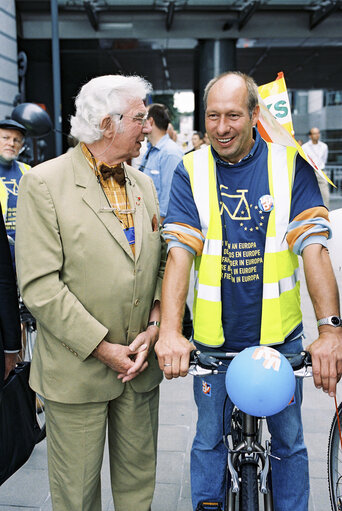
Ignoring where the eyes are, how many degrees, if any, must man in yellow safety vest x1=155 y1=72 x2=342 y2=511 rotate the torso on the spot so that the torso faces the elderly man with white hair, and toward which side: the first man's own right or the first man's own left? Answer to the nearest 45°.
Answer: approximately 90° to the first man's own right

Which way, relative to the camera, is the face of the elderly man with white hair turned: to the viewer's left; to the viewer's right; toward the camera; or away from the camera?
to the viewer's right

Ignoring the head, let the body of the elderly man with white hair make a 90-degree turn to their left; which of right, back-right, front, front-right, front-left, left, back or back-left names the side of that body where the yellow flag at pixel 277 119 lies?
front-right

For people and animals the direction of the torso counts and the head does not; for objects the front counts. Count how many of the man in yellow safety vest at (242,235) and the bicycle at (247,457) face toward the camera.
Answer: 2

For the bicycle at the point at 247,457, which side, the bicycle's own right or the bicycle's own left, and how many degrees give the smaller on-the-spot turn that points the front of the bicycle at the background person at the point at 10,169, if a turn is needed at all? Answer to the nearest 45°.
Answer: approximately 135° to the bicycle's own right

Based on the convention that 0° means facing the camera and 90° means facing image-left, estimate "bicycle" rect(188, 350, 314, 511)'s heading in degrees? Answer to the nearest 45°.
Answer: approximately 0°

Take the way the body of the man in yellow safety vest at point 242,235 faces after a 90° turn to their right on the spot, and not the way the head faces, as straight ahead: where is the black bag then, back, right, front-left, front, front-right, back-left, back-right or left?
front

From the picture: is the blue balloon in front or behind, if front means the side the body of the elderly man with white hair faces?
in front

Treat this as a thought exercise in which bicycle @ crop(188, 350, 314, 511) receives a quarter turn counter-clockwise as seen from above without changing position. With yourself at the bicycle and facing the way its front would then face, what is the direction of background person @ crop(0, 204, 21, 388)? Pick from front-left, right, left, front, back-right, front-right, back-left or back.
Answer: back
